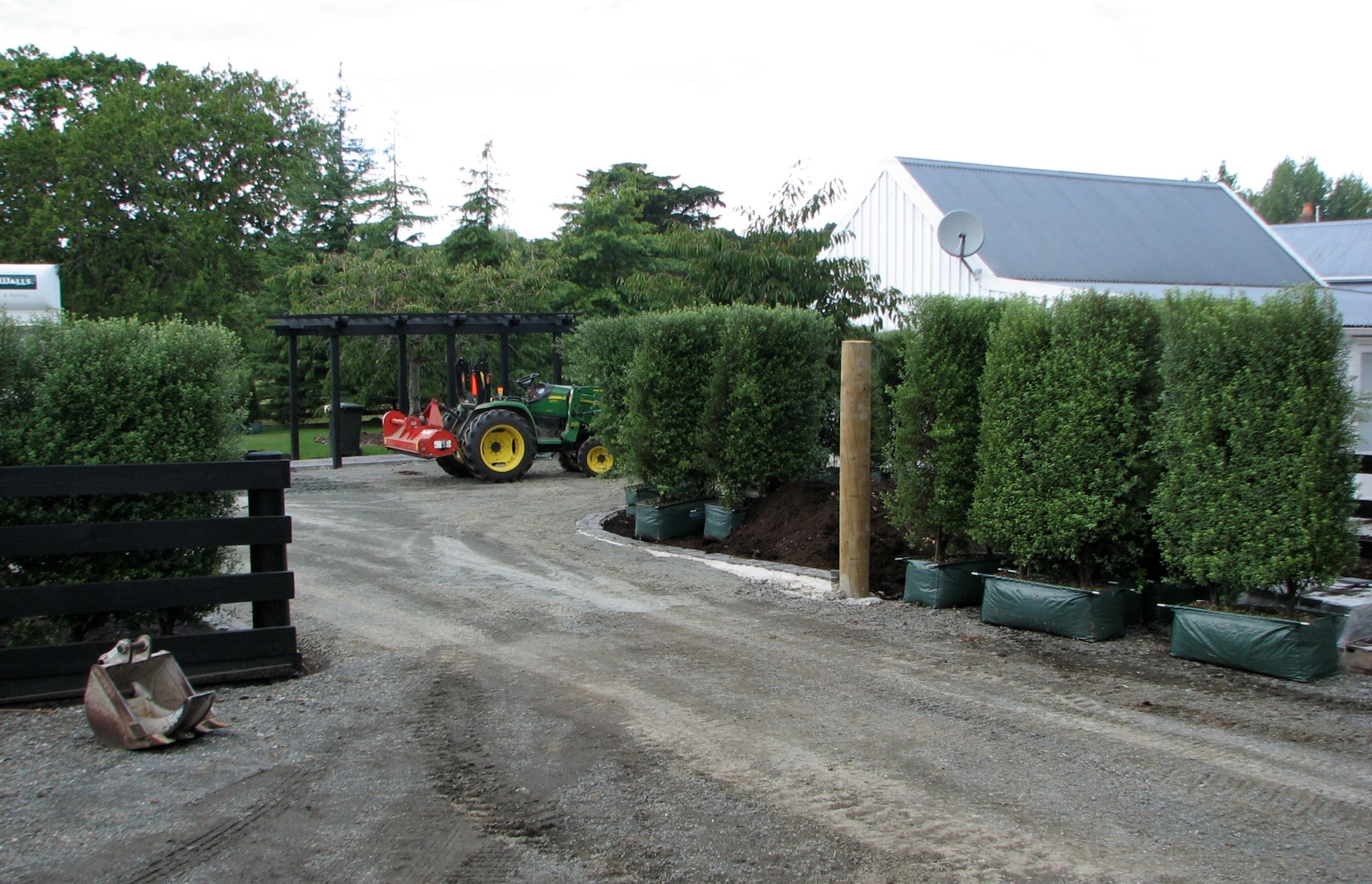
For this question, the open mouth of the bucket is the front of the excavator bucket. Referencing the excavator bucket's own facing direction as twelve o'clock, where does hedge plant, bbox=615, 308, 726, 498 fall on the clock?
The hedge plant is roughly at 9 o'clock from the excavator bucket.

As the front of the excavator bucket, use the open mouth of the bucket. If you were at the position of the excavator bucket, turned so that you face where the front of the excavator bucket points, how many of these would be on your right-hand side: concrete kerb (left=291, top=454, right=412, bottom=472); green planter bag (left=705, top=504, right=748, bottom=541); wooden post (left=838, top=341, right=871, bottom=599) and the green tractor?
0

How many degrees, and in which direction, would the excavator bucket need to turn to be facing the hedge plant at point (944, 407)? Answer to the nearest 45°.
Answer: approximately 45° to its left

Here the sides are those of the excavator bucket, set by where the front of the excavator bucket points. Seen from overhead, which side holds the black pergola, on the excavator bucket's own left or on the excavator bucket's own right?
on the excavator bucket's own left

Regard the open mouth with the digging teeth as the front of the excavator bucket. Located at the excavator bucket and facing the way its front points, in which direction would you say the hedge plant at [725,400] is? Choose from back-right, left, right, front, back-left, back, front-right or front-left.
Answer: left

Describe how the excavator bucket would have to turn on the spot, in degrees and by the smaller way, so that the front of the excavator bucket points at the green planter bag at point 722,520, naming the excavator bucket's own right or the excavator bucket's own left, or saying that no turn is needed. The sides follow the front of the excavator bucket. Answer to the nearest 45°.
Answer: approximately 90° to the excavator bucket's own left

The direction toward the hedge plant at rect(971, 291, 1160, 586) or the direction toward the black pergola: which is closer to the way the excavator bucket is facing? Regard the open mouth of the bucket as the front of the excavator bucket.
the hedge plant

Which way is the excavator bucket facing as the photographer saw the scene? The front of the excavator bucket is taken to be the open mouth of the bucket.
facing the viewer and to the right of the viewer

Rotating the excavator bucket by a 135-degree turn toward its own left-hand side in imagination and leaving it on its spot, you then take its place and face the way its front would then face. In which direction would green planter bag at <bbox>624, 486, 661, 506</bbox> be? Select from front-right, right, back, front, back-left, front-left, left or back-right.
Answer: front-right

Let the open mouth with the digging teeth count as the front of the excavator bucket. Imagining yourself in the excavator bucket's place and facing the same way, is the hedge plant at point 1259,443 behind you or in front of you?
in front

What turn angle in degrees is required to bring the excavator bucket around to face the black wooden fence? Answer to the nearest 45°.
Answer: approximately 135° to its left

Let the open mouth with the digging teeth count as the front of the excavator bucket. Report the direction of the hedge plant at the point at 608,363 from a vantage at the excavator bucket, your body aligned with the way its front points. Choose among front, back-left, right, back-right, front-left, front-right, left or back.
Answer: left

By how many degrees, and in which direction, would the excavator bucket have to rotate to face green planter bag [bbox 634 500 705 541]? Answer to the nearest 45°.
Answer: approximately 90° to its left

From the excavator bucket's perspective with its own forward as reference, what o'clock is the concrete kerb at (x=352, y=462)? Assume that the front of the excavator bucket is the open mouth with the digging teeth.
The concrete kerb is roughly at 8 o'clock from the excavator bucket.

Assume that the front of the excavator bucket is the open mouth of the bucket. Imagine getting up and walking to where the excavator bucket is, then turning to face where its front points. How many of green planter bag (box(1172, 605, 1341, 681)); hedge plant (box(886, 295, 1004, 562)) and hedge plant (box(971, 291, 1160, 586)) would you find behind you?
0

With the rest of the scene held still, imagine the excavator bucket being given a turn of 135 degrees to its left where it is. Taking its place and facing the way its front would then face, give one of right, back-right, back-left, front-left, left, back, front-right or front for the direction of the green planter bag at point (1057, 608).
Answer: right

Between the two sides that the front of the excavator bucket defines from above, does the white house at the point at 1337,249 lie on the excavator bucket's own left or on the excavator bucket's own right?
on the excavator bucket's own left

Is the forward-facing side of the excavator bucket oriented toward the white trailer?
no
